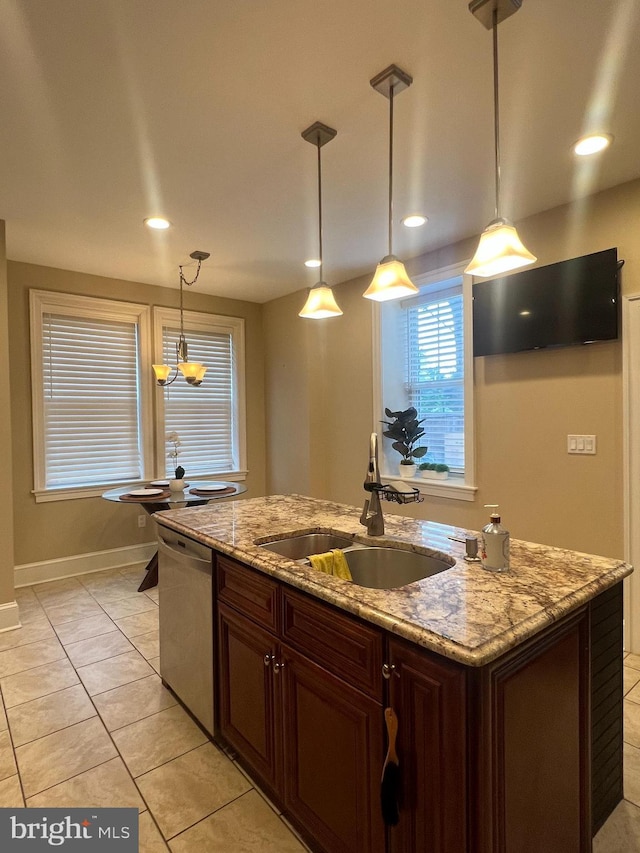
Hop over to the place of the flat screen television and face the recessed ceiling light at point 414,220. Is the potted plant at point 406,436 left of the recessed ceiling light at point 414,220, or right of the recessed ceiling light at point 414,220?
right

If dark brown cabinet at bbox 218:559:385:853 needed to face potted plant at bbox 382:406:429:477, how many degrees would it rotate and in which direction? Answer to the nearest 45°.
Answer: approximately 135° to its right

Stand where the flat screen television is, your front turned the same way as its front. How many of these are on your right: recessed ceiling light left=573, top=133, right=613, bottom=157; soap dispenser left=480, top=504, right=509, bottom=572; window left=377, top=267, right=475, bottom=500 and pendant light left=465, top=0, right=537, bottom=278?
1

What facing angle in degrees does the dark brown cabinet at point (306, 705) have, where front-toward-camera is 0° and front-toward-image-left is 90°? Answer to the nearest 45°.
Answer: approximately 45°

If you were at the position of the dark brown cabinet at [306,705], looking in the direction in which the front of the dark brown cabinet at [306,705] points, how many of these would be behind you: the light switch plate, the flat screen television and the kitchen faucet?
3

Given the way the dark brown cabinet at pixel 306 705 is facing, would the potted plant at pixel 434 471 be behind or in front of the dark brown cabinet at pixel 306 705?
behind

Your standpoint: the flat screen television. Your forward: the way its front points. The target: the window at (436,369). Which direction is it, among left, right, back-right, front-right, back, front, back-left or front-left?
right

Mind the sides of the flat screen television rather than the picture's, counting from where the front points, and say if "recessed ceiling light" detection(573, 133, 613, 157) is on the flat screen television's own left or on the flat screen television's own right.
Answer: on the flat screen television's own left

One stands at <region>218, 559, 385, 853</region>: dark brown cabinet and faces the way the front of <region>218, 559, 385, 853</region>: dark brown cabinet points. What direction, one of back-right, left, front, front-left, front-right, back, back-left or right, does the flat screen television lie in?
back

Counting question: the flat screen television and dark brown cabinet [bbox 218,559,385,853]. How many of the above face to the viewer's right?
0

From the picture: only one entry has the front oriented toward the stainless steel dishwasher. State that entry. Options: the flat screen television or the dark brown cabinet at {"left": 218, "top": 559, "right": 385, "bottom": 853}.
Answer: the flat screen television

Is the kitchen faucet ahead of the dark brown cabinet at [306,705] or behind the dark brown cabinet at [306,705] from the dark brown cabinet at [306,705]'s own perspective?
behind

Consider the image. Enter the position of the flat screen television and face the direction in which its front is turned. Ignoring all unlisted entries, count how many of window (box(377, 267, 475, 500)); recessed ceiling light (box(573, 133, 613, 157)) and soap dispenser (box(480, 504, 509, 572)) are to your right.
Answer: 1
